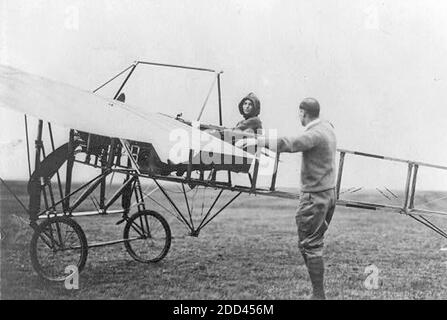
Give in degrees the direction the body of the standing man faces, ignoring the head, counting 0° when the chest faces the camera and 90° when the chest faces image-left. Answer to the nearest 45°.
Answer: approximately 135°

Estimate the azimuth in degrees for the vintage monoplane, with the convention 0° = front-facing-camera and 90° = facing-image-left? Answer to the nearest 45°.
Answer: approximately 135°
